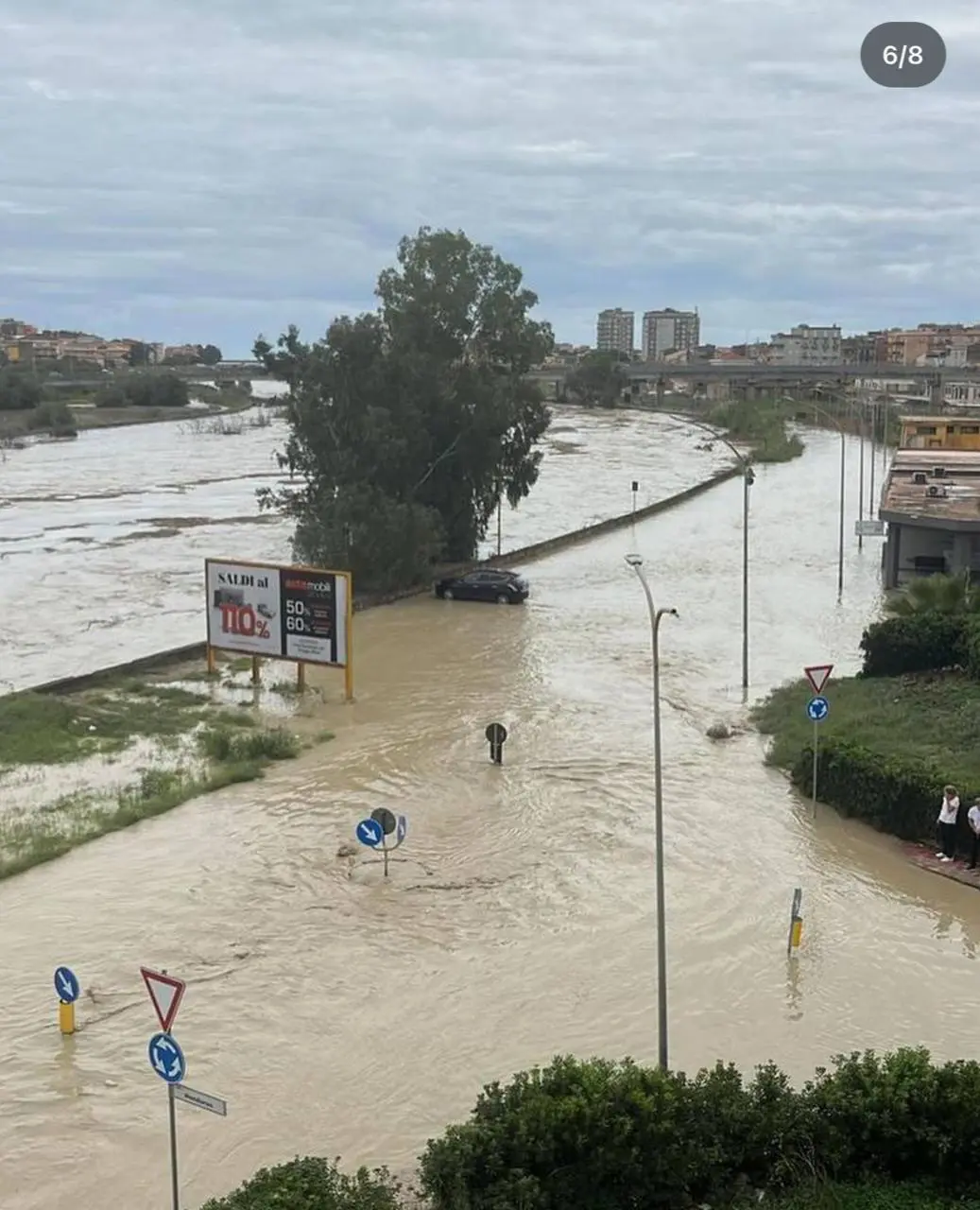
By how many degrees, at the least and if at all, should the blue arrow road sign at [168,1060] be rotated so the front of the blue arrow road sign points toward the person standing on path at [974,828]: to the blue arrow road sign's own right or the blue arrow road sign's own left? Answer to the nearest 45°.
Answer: approximately 180°

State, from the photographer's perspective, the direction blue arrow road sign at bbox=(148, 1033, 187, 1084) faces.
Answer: facing the viewer and to the left of the viewer

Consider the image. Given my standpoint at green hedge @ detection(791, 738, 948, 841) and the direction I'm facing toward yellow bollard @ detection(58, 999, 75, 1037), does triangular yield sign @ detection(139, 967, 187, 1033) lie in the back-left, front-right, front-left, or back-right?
front-left

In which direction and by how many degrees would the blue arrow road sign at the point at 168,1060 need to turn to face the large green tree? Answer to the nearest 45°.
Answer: approximately 135° to its right

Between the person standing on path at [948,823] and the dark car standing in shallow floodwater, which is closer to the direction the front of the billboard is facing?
the person standing on path

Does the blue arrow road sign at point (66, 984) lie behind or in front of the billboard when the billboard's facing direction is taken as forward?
in front

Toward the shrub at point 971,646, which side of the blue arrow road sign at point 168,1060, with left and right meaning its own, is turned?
back

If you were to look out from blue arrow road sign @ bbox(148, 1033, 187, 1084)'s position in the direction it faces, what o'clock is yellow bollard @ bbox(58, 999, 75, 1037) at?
The yellow bollard is roughly at 4 o'clock from the blue arrow road sign.

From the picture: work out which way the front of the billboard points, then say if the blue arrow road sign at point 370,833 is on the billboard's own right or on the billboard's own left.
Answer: on the billboard's own left

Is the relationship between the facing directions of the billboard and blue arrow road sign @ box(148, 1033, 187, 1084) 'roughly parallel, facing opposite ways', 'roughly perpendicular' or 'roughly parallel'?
roughly parallel

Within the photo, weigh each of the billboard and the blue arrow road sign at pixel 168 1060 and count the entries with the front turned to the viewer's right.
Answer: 0

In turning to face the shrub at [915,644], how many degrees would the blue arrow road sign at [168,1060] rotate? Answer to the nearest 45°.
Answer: approximately 180°

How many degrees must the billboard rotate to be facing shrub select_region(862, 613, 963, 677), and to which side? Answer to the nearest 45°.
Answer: approximately 135° to its left

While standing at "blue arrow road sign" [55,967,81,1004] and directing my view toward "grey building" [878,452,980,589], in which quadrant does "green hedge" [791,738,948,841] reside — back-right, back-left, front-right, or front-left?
front-right
